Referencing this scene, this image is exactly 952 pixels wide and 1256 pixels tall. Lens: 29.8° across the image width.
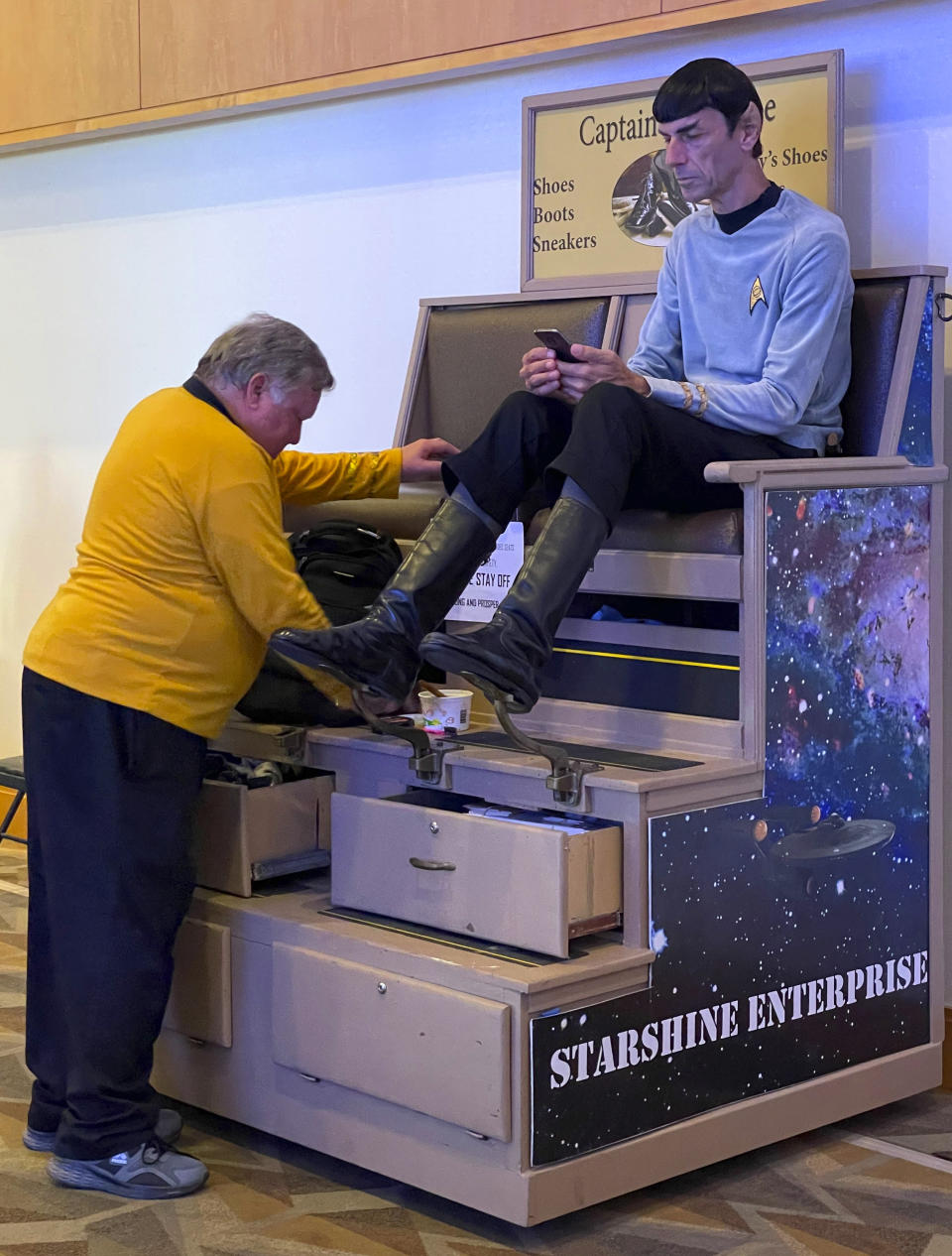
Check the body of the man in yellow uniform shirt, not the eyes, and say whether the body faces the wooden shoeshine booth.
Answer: yes

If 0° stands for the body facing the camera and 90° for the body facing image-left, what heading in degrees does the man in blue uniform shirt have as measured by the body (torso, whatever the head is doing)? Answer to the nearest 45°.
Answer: approximately 45°

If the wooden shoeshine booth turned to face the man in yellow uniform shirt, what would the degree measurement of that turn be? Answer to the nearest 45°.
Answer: approximately 45° to its right

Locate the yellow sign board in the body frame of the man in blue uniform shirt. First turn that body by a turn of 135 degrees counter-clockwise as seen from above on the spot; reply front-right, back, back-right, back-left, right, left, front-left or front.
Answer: left

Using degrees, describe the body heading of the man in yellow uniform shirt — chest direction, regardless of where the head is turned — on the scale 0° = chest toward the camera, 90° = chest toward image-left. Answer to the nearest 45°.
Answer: approximately 270°

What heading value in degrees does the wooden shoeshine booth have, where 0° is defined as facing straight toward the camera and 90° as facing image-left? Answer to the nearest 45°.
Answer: approximately 45°

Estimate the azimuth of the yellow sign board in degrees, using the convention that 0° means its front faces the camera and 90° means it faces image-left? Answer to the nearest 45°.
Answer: approximately 45°
